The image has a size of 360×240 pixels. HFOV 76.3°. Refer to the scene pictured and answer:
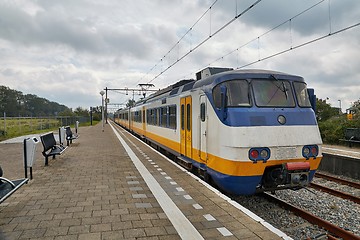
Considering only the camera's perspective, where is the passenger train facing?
facing the viewer and to the right of the viewer

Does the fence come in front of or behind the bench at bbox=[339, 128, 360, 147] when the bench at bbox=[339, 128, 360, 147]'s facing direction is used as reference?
in front

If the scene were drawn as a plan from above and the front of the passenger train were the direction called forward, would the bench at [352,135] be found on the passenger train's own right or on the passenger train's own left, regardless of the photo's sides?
on the passenger train's own left

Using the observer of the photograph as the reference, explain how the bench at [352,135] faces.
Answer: facing the viewer and to the left of the viewer

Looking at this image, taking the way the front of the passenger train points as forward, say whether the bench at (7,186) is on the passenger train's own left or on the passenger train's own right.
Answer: on the passenger train's own right

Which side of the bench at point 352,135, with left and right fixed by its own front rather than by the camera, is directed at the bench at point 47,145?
front

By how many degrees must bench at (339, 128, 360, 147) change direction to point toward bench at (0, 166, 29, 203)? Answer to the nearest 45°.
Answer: approximately 45° to its left

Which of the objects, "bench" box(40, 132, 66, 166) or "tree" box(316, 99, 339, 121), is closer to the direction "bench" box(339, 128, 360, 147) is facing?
the bench

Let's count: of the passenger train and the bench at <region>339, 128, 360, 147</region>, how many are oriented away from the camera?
0
